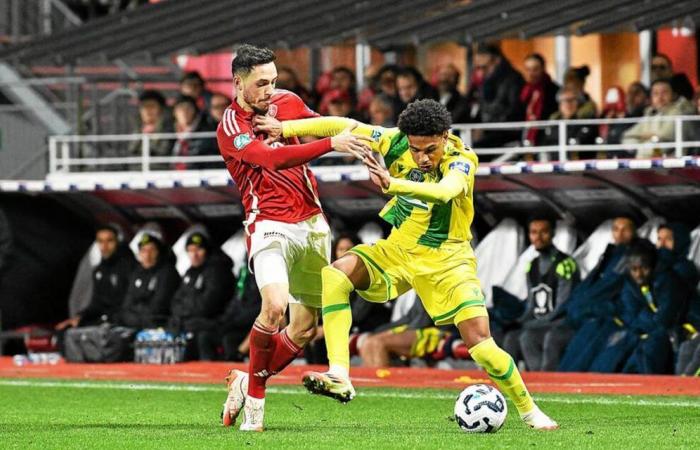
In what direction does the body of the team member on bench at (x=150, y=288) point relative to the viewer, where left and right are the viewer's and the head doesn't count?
facing the viewer and to the left of the viewer

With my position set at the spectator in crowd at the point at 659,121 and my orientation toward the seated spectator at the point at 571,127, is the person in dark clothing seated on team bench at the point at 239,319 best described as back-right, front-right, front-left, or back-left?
front-left

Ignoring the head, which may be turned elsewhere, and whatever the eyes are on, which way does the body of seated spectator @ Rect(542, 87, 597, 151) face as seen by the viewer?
toward the camera

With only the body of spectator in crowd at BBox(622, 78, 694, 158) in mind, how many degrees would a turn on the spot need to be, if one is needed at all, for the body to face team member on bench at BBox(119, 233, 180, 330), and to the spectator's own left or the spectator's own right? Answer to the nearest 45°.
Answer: approximately 45° to the spectator's own right

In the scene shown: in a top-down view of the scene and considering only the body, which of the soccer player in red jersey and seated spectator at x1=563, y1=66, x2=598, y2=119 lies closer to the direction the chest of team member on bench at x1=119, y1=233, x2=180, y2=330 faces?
the soccer player in red jersey

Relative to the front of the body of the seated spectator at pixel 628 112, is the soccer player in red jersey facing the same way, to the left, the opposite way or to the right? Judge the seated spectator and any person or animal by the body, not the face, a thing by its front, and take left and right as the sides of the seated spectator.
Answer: to the left

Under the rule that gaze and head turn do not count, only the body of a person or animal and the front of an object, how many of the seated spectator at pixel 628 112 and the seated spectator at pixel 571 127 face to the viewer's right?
0
